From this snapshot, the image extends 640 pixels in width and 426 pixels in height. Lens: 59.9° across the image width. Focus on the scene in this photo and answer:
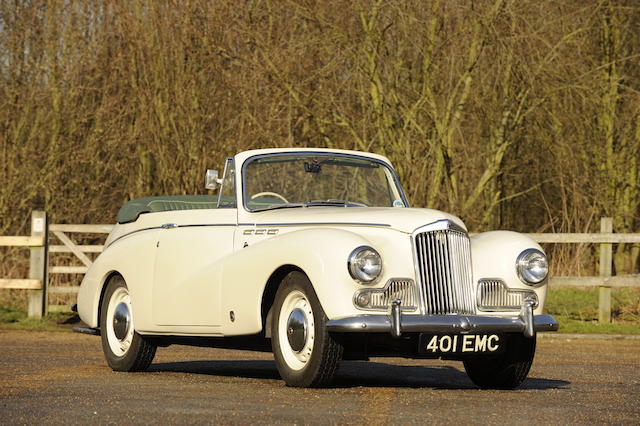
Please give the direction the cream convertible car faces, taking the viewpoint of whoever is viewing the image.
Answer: facing the viewer and to the right of the viewer

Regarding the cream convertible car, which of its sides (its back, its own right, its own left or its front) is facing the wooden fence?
back
